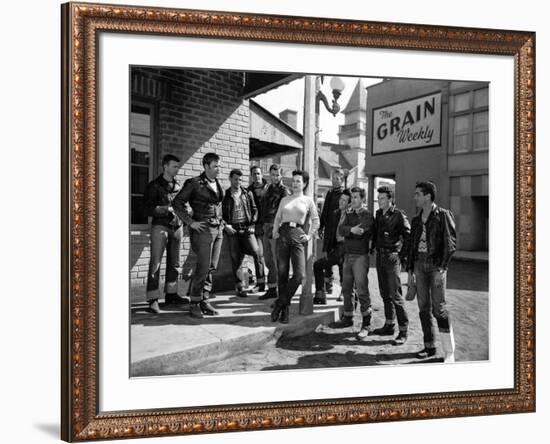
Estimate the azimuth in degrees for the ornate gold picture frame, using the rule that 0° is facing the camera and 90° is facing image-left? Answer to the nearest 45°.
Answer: approximately 315°
